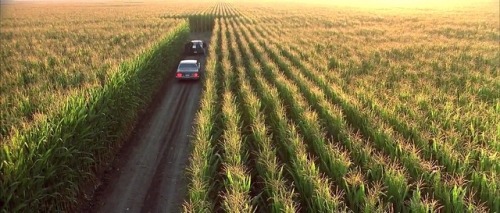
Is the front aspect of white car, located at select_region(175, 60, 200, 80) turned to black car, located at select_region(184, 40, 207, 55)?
yes

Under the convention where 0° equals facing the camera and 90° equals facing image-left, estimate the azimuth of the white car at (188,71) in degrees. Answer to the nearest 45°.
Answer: approximately 180°
